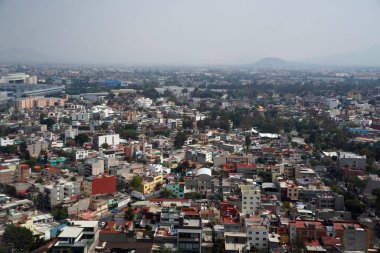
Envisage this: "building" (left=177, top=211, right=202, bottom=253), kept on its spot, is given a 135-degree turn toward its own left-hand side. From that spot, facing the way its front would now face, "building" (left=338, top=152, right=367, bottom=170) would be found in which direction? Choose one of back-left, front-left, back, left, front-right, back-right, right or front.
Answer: front

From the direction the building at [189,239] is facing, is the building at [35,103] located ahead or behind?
behind

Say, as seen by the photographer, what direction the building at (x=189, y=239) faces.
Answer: facing the viewer

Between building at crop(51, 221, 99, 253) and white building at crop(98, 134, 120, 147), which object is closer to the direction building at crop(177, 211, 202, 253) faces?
the building

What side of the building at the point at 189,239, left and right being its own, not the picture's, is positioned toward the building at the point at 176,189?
back

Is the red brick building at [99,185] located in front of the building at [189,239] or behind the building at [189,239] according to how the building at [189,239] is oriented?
behind

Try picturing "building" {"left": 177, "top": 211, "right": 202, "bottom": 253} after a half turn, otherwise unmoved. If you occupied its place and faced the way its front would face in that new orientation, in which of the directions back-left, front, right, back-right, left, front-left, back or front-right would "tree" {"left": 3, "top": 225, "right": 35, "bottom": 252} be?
left

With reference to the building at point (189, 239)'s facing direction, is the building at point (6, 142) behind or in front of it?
behind

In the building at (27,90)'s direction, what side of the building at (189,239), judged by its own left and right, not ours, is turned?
back

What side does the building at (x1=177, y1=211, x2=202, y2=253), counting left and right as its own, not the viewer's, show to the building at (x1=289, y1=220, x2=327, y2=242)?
left

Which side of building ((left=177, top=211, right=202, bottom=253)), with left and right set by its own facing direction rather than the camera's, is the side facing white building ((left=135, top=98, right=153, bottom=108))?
back

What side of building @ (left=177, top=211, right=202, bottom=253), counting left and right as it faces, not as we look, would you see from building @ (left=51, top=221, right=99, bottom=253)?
right

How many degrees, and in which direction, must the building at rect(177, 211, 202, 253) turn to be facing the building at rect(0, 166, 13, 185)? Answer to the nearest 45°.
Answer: approximately 135° to its right

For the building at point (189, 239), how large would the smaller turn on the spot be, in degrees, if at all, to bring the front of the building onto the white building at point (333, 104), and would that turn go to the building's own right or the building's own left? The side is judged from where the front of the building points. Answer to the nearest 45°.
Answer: approximately 180°
